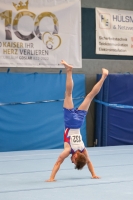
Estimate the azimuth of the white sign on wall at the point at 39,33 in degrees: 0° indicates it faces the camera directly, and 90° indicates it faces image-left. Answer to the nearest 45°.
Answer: approximately 0°

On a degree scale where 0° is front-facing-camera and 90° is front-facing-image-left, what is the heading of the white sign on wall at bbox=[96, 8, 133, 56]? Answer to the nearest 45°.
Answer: approximately 0°

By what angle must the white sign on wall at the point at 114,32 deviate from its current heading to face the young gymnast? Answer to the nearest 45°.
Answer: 0° — it already faces them

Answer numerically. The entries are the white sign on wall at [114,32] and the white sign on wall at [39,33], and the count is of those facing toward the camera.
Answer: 2

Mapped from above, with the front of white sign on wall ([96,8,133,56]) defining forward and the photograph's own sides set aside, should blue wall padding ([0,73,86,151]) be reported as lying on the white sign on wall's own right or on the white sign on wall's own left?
on the white sign on wall's own right
